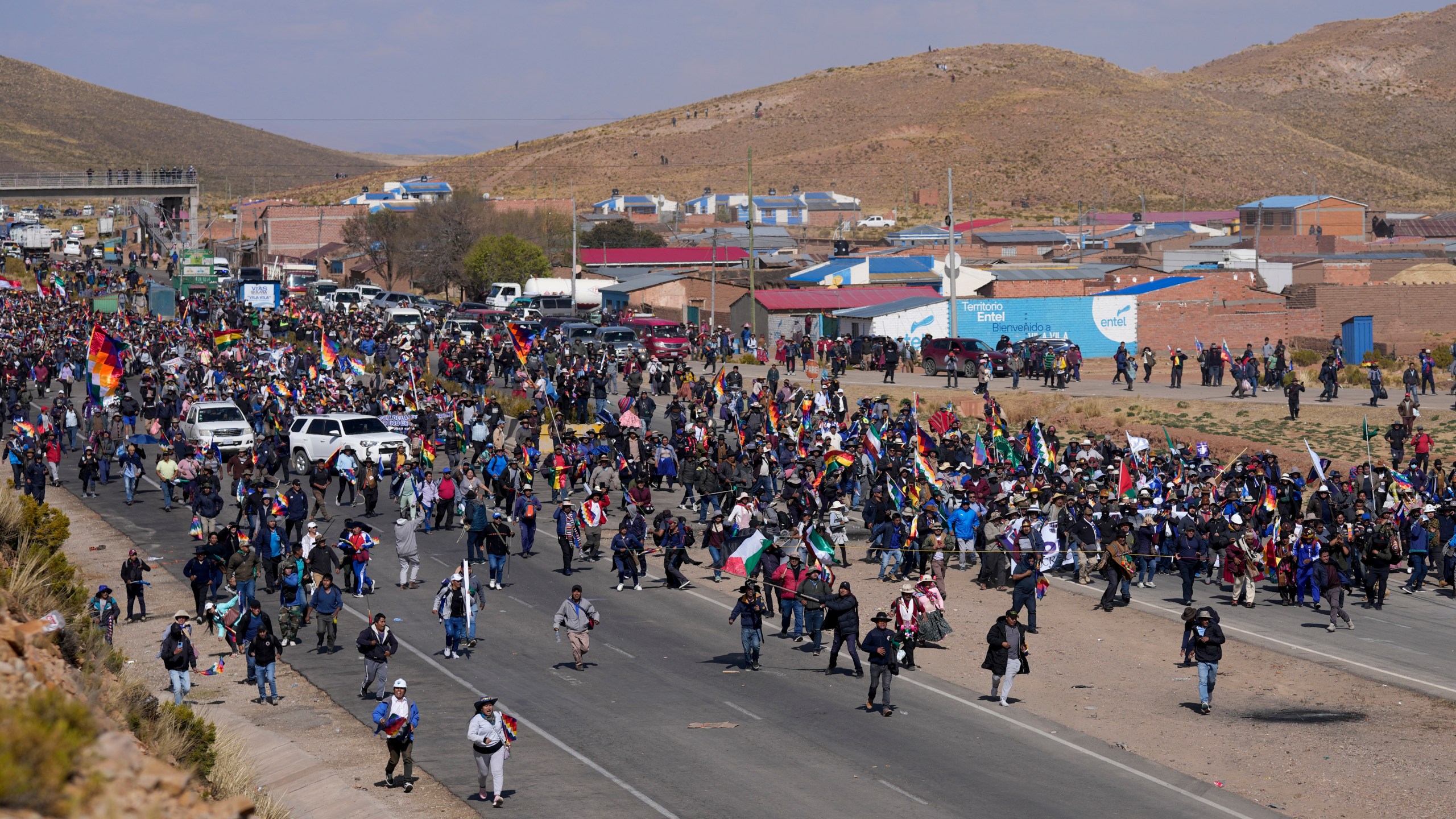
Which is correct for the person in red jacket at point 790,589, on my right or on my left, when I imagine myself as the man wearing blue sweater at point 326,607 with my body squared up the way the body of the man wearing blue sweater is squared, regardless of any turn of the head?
on my left

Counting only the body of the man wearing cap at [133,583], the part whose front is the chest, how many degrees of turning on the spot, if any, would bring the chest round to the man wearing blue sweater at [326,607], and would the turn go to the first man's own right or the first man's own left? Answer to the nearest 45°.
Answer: approximately 45° to the first man's own left

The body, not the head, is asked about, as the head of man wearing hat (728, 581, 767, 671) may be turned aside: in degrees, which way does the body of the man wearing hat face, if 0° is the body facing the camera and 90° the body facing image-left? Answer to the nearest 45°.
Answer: approximately 0°

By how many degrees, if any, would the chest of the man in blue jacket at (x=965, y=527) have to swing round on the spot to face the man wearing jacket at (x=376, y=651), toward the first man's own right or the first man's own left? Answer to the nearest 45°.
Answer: approximately 45° to the first man's own right

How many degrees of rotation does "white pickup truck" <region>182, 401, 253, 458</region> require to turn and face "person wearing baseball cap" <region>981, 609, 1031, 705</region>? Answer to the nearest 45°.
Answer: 0° — it already faces them

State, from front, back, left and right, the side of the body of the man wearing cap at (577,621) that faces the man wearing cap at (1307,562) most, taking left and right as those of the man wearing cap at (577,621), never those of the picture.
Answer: left

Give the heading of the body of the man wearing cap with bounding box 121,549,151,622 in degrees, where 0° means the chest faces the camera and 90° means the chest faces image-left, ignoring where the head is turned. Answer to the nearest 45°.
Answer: approximately 0°

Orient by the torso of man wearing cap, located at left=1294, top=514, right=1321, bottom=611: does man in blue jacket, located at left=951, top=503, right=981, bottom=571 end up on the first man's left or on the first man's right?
on the first man's right

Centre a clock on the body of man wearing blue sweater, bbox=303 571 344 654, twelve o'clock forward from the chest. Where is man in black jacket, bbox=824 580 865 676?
The man in black jacket is roughly at 10 o'clock from the man wearing blue sweater.

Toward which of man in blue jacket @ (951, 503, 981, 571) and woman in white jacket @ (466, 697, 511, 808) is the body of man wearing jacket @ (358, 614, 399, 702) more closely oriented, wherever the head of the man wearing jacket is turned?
the woman in white jacket

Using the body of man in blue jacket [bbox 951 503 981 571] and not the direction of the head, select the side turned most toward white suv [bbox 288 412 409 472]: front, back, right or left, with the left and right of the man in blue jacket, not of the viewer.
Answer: right

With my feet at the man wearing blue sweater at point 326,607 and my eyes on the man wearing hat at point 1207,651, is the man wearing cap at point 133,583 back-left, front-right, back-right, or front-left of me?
back-left
